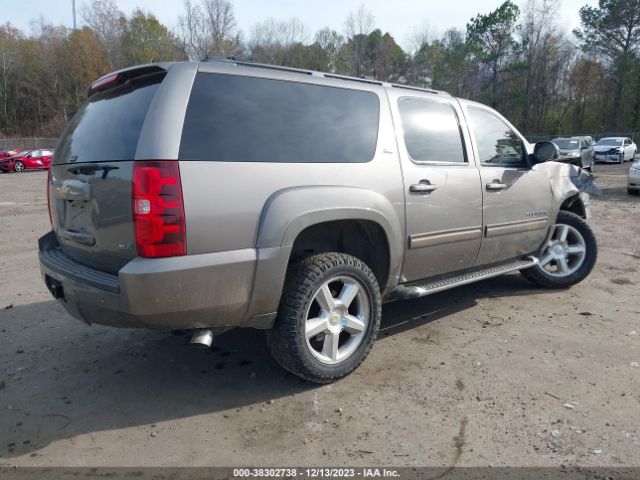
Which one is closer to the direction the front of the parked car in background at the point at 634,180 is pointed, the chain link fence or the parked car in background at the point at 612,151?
the chain link fence

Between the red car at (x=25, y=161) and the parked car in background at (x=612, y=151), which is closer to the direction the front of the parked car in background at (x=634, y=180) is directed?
the red car

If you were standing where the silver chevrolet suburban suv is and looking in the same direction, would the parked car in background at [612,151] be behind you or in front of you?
in front

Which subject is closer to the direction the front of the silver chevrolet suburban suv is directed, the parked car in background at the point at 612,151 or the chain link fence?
the parked car in background

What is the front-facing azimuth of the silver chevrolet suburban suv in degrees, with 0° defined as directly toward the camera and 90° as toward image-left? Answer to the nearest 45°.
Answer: approximately 225°

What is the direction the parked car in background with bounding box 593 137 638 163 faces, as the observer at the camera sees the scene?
facing the viewer and to the left of the viewer

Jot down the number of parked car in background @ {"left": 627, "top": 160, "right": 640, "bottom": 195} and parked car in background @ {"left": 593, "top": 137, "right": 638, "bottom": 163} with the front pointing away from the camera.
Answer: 0

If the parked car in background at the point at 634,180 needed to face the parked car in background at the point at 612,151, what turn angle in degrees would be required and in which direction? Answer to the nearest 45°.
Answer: approximately 135° to its right

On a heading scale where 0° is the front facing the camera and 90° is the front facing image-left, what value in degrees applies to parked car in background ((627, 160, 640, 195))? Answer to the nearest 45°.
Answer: approximately 45°

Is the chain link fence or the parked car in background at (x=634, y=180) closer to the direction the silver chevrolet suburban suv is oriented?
the parked car in background

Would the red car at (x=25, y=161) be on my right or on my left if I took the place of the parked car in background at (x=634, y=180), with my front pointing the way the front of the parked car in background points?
on my right
